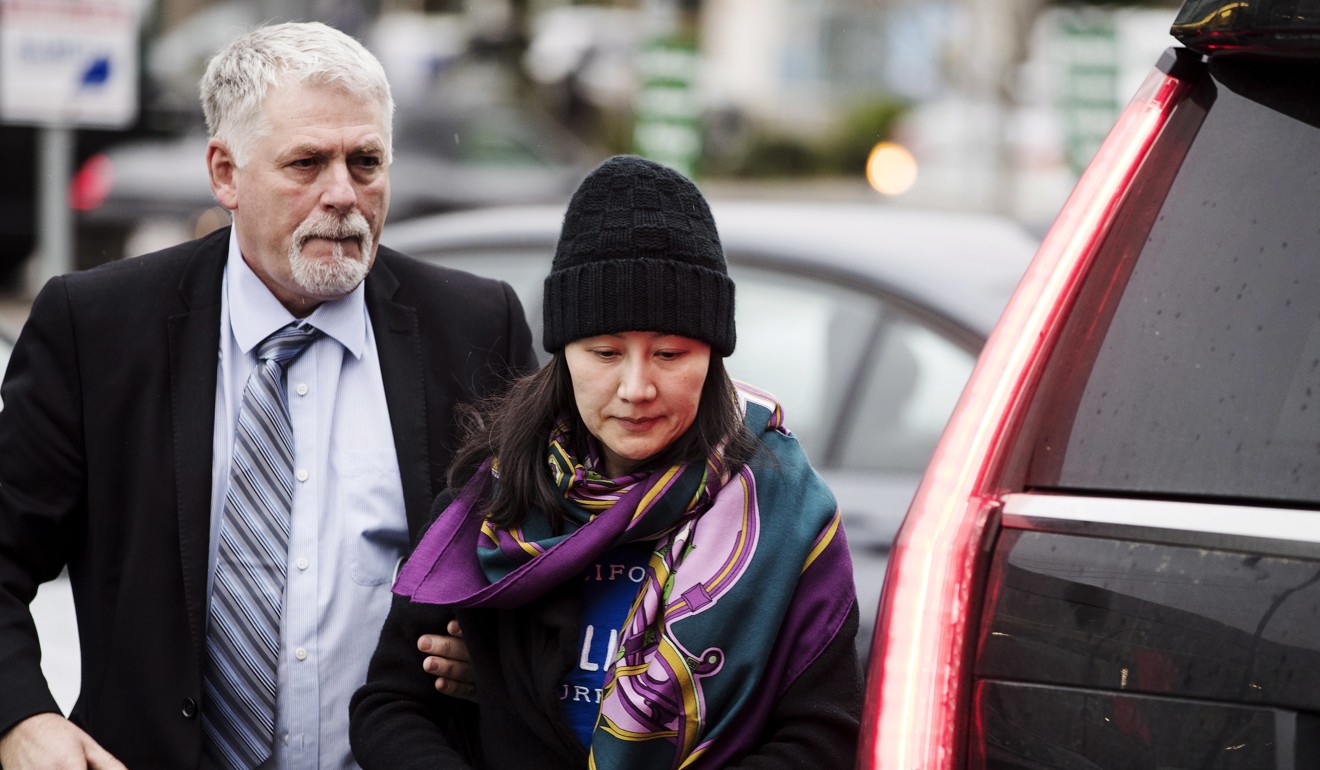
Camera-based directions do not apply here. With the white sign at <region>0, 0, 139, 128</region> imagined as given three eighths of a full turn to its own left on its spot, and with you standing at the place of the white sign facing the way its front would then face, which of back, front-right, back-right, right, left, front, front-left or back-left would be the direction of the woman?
back-right

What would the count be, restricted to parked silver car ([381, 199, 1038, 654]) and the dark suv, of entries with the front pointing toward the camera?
0

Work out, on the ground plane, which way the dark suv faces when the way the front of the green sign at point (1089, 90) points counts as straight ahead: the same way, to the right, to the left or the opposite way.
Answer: the opposite way

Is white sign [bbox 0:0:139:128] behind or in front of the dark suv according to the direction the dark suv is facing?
in front

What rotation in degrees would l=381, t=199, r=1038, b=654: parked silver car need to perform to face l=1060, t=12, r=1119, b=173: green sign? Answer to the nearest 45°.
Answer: approximately 90° to its right

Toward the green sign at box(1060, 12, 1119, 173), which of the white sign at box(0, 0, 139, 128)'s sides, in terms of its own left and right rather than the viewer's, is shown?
left

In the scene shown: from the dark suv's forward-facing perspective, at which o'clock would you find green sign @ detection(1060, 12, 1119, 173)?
The green sign is roughly at 12 o'clock from the dark suv.

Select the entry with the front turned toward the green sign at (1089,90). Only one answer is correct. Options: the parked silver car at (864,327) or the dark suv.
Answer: the dark suv

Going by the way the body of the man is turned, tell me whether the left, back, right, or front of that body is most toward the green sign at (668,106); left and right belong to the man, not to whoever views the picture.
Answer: back

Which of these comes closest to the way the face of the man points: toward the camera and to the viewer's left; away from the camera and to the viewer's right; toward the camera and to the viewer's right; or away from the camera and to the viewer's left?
toward the camera and to the viewer's right

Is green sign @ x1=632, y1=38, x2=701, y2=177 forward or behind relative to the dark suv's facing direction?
forward

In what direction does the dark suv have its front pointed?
away from the camera

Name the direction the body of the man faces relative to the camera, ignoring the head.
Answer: toward the camera

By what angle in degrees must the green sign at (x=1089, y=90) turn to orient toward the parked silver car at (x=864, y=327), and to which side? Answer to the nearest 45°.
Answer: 0° — it already faces it

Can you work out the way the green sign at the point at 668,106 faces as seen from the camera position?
facing the viewer

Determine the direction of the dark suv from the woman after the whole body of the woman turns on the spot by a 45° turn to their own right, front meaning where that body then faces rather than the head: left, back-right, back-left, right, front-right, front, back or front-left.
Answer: left
